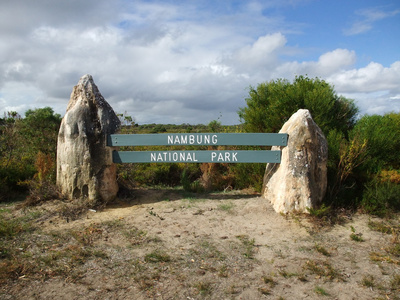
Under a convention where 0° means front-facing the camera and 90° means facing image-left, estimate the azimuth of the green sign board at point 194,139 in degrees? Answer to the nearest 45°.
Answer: approximately 0°

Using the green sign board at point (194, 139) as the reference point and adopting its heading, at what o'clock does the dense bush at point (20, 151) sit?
The dense bush is roughly at 4 o'clock from the green sign board.

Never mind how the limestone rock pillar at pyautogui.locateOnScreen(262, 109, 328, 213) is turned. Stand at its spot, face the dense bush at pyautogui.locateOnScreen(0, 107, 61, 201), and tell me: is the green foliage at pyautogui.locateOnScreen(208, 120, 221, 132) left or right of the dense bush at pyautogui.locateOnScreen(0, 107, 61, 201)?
right

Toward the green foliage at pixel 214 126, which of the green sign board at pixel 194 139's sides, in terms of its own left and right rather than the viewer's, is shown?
back

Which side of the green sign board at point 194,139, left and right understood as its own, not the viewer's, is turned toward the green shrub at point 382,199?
left
